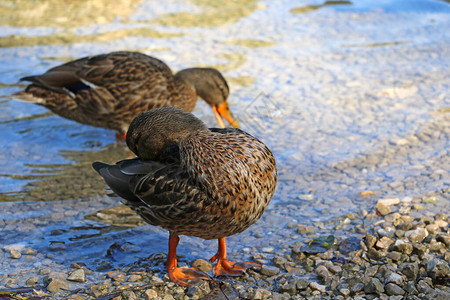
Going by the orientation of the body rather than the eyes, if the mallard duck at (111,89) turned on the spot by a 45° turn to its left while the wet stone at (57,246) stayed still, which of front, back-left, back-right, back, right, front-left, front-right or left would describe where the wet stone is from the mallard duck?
back-right

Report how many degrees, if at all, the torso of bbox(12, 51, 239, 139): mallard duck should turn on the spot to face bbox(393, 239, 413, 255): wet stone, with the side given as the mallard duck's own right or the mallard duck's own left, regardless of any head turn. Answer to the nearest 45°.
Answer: approximately 45° to the mallard duck's own right

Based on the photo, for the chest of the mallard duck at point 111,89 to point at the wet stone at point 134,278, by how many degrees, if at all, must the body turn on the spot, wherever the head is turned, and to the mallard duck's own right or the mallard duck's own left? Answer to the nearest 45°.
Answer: approximately 90° to the mallard duck's own right

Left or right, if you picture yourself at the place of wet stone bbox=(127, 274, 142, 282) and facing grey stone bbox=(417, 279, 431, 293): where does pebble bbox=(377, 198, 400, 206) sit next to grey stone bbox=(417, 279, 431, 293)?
left

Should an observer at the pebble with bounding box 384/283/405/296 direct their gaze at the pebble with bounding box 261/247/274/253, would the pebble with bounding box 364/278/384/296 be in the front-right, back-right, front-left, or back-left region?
front-left

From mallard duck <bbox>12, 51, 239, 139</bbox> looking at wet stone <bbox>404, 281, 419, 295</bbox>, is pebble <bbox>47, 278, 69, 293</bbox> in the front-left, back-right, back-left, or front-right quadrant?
front-right

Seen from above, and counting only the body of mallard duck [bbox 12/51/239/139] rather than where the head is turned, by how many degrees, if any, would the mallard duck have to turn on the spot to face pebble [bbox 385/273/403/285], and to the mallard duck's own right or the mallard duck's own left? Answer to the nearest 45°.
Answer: approximately 45° to the mallard duck's own right

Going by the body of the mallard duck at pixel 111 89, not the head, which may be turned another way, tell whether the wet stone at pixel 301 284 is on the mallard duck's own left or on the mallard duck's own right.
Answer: on the mallard duck's own right

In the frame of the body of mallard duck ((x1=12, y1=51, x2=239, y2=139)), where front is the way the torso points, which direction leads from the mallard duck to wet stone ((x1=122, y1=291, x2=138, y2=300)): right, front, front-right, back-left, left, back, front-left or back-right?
right

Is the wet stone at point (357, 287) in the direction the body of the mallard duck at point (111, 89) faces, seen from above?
no

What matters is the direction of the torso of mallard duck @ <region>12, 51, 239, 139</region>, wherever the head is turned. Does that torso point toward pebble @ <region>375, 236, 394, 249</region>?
no

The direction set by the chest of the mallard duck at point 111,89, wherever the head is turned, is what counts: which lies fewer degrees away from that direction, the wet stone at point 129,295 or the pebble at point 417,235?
the pebble

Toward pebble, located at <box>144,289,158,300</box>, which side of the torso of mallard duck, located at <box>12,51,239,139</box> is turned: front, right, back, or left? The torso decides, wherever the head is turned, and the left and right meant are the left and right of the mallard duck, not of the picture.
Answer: right

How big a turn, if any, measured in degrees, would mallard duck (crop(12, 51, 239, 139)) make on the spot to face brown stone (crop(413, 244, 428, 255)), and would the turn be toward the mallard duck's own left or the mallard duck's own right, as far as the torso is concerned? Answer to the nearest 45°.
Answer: approximately 45° to the mallard duck's own right

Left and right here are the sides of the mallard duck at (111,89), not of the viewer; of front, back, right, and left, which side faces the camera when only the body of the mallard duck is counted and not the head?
right

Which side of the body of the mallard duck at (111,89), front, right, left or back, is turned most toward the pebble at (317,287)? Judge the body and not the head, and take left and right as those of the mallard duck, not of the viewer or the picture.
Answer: right

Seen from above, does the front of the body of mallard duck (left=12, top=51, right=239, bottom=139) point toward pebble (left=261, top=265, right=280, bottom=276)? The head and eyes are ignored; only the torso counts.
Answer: no

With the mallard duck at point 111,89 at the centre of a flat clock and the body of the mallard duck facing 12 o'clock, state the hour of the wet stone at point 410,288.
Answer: The wet stone is roughly at 2 o'clock from the mallard duck.

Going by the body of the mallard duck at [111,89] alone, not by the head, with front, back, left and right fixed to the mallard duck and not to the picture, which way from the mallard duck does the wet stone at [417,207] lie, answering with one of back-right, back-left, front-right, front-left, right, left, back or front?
front-right

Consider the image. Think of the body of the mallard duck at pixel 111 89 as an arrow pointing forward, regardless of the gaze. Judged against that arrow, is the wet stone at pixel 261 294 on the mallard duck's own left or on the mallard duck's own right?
on the mallard duck's own right

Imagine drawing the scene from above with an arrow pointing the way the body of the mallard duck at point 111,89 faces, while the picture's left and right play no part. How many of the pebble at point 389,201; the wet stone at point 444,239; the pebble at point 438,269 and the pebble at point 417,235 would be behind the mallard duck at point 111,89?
0
